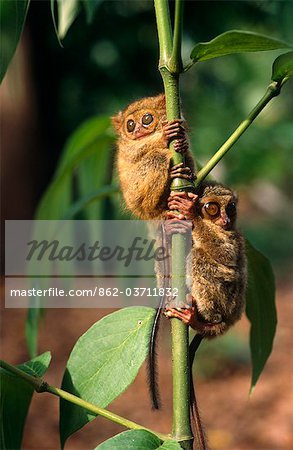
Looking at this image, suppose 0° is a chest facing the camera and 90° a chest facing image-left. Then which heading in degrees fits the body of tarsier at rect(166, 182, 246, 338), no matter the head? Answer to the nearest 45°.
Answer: approximately 90°

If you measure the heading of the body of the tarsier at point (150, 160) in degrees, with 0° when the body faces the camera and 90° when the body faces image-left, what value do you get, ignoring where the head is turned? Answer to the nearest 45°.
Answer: approximately 270°

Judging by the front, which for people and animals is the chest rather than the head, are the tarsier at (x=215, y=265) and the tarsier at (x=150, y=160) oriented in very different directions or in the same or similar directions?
very different directions

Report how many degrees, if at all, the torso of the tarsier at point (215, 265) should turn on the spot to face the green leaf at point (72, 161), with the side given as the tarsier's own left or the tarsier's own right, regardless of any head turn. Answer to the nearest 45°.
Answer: approximately 45° to the tarsier's own right

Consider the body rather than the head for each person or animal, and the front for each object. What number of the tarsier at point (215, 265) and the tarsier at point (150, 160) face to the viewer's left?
1
